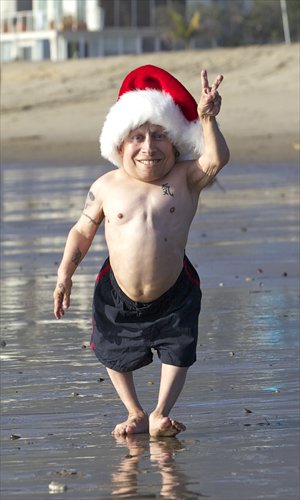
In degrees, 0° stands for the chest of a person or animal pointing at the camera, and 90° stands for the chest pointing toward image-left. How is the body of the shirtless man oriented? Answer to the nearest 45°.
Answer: approximately 0°

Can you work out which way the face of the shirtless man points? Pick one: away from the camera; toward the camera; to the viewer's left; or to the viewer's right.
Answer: toward the camera
